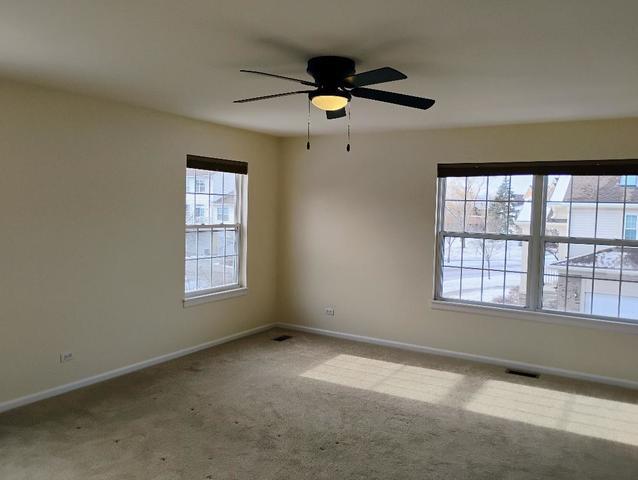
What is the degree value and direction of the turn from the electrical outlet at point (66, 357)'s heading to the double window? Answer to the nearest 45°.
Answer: approximately 45° to its left

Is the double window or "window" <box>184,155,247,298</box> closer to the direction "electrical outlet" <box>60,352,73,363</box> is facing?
the double window

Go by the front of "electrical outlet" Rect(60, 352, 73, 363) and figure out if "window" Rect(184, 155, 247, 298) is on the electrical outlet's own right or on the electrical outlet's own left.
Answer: on the electrical outlet's own left

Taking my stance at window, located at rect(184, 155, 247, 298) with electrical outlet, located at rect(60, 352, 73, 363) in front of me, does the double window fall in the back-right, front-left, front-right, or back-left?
back-left

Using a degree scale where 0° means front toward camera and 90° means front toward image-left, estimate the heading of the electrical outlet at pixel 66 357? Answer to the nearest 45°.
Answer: approximately 315°
